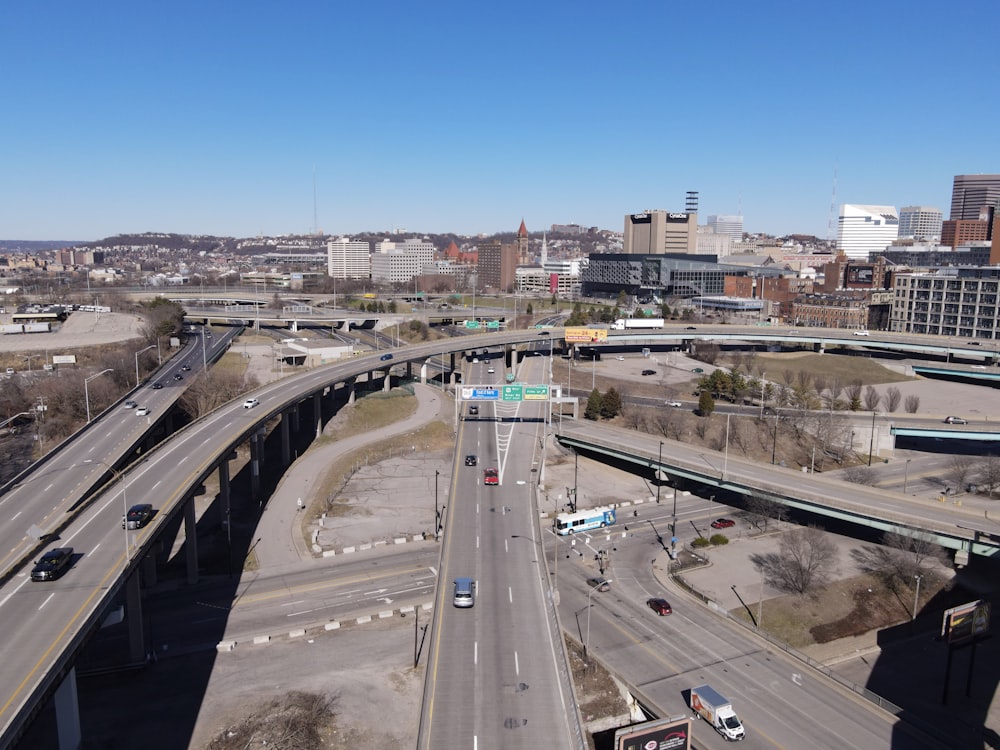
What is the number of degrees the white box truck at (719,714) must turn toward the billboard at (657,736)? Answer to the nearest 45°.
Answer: approximately 90° to its right

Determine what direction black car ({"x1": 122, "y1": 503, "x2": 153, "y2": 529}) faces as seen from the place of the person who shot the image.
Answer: facing the viewer and to the left of the viewer

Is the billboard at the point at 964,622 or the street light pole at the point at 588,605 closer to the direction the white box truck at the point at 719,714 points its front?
the billboard

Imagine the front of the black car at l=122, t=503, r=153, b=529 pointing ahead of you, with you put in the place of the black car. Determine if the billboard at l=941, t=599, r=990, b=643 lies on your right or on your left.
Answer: on your left

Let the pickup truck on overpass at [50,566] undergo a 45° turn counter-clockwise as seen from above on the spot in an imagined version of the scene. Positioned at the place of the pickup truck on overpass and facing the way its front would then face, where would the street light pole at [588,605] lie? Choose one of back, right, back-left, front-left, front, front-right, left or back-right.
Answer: left

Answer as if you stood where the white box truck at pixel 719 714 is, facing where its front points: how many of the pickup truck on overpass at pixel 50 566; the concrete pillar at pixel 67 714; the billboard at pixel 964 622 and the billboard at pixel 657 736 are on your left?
1

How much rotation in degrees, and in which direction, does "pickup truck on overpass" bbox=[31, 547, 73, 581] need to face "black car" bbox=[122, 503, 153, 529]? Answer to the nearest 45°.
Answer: approximately 180°

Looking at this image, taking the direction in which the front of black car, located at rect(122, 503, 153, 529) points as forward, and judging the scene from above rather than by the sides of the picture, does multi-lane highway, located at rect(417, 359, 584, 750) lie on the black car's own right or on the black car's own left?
on the black car's own left

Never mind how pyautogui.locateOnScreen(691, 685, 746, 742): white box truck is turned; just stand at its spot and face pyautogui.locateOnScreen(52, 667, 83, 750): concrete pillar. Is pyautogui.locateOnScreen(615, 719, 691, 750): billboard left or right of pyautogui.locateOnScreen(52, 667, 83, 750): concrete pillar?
left

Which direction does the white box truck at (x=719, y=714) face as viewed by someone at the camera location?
facing the viewer and to the right of the viewer

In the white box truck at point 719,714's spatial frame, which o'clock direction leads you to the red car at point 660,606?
The red car is roughly at 7 o'clock from the white box truck.

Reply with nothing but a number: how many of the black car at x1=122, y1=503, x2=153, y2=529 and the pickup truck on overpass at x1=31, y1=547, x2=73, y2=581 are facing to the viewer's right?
0

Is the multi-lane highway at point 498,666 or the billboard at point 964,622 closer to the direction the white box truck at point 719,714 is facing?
the billboard

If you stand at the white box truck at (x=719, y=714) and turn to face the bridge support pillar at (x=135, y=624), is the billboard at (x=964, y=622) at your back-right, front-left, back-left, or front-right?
back-right
